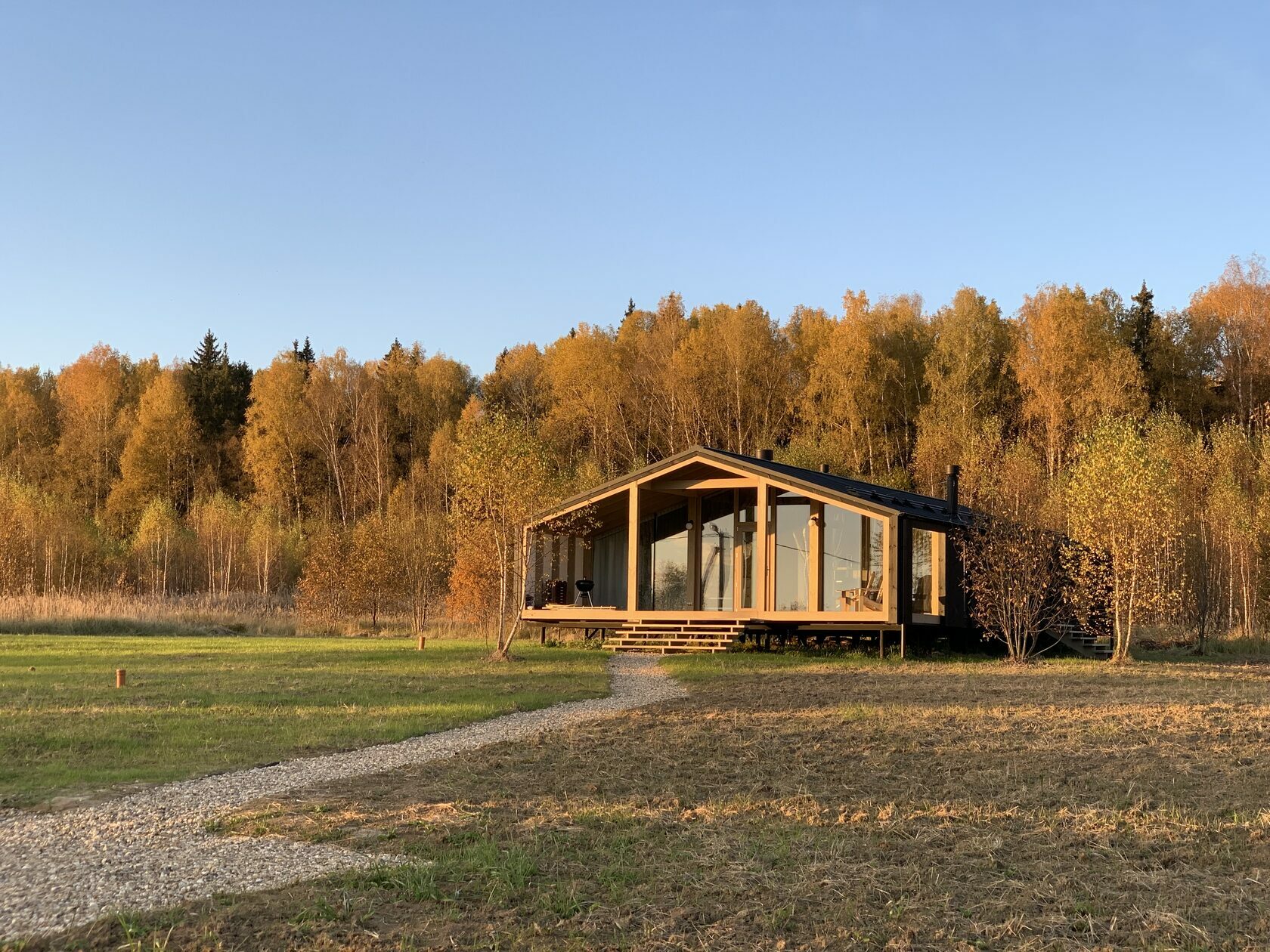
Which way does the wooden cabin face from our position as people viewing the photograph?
facing the viewer and to the left of the viewer

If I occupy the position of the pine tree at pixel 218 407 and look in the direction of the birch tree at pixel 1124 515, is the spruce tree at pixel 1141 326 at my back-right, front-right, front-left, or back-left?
front-left

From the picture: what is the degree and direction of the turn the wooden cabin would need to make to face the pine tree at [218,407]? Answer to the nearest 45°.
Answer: approximately 90° to its right

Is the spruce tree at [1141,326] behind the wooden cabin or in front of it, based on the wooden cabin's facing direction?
behind
